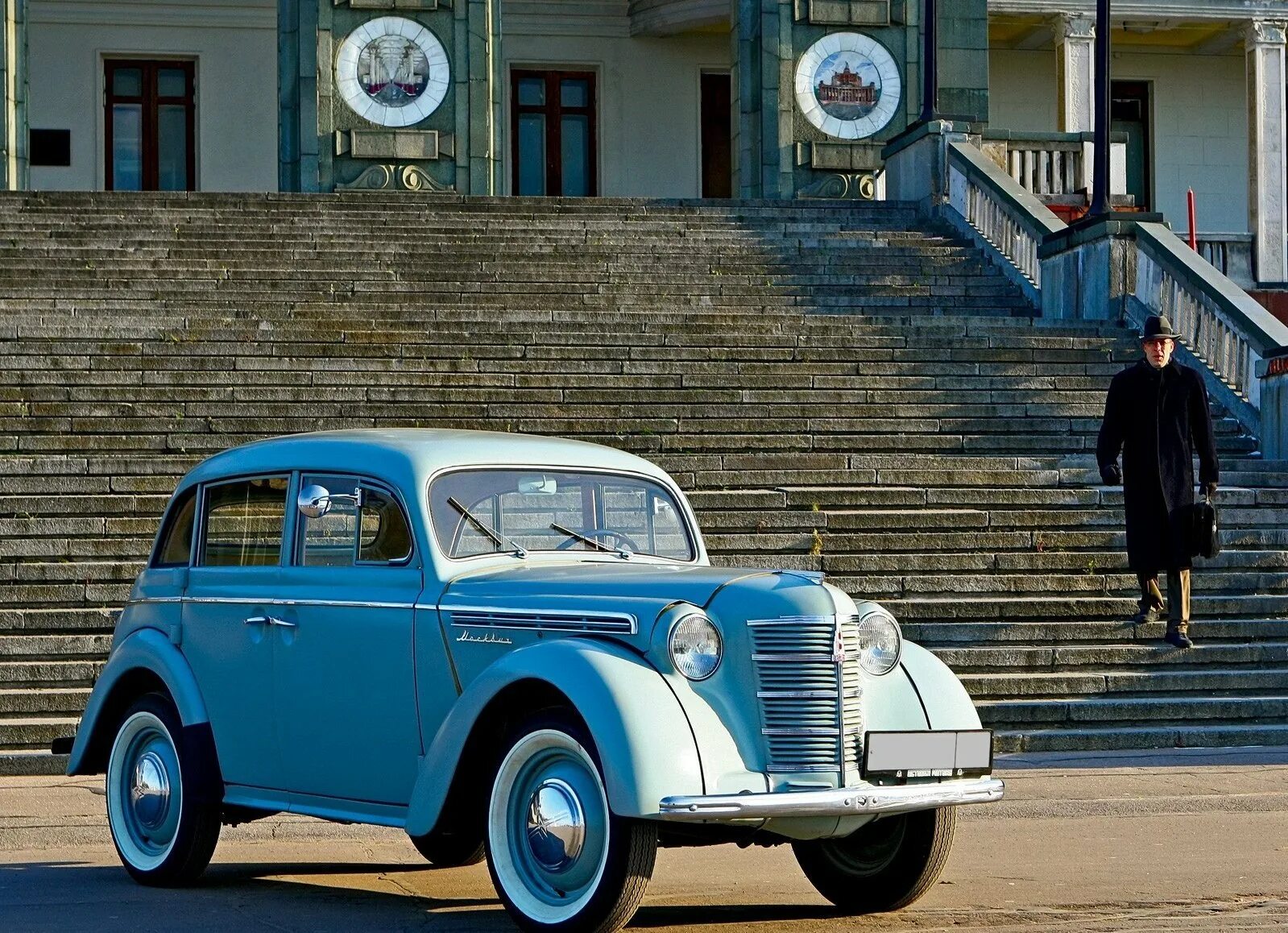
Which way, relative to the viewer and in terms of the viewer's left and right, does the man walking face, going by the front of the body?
facing the viewer

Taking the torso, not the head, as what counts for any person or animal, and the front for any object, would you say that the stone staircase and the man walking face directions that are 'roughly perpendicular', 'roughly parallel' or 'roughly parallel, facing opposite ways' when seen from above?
roughly parallel

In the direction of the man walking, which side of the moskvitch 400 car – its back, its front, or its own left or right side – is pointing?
left

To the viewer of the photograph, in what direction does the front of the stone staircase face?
facing the viewer

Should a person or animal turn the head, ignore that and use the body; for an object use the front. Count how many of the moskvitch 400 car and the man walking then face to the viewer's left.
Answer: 0

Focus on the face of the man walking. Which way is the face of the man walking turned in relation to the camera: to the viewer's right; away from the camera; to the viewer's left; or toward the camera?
toward the camera

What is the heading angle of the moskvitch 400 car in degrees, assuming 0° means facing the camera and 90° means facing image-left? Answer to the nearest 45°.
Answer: approximately 315°

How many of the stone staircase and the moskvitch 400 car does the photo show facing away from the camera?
0

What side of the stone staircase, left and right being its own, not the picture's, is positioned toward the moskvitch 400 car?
front

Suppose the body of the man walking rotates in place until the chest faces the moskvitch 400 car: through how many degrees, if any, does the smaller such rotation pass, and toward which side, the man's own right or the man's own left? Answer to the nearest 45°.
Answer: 0° — they already face it
